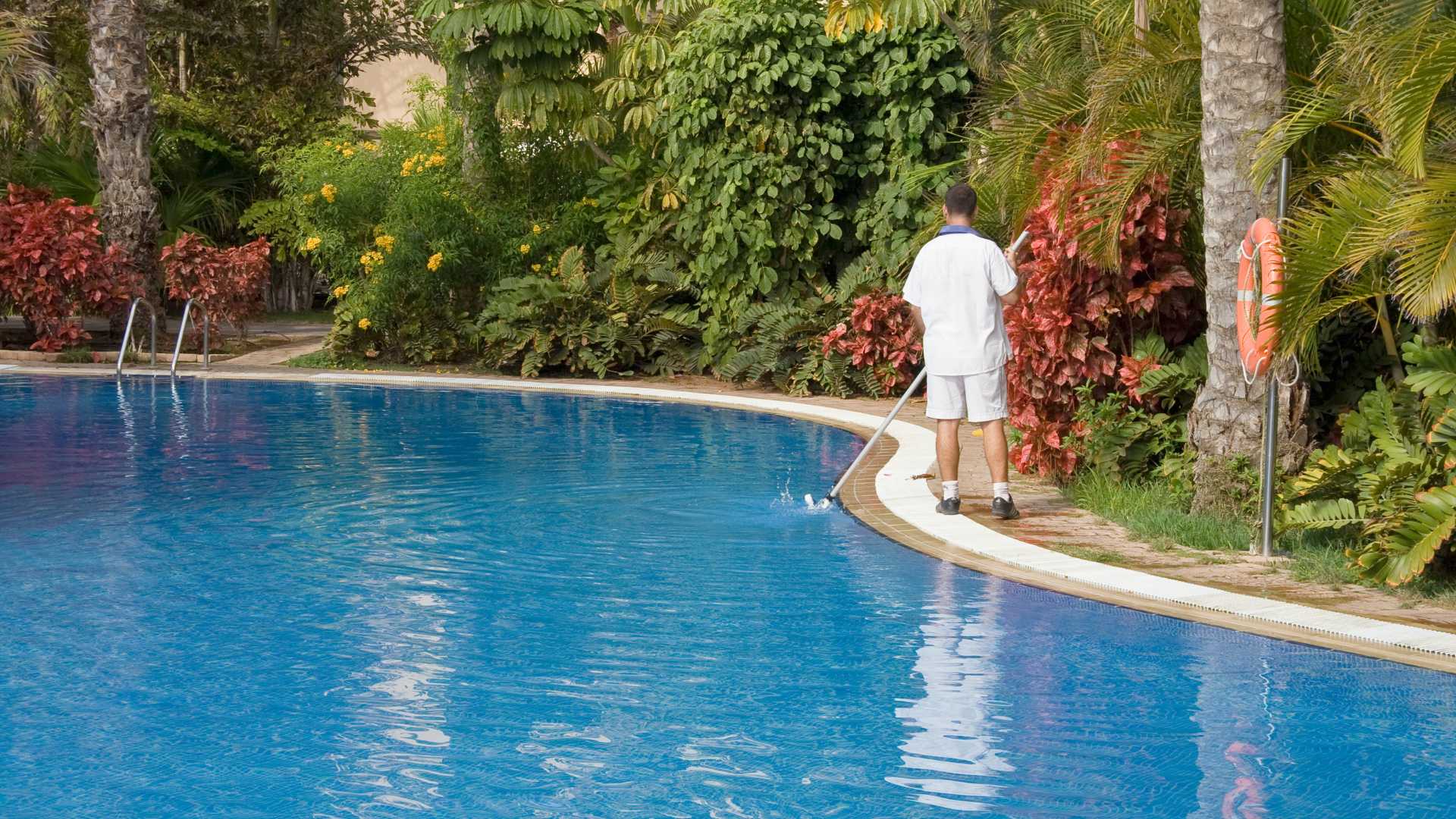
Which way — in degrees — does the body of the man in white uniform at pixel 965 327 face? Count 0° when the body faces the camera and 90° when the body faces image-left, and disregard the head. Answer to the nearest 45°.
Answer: approximately 180°

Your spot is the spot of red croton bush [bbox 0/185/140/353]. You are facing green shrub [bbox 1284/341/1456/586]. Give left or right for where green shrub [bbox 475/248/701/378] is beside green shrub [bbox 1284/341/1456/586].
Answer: left

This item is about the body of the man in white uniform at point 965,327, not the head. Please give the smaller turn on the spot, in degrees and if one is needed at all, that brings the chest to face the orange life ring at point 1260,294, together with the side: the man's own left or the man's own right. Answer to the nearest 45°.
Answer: approximately 135° to the man's own right

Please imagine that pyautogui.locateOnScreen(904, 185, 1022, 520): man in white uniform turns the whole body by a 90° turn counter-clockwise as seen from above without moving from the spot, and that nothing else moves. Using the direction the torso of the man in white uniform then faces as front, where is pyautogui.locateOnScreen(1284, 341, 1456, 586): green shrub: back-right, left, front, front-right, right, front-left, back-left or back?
back-left

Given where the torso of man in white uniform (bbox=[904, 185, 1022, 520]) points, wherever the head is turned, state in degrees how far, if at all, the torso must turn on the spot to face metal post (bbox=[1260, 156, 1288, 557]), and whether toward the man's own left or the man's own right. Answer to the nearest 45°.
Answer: approximately 135° to the man's own right

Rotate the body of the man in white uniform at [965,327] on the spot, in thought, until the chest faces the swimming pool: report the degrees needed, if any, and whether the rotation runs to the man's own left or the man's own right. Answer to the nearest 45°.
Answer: approximately 180°

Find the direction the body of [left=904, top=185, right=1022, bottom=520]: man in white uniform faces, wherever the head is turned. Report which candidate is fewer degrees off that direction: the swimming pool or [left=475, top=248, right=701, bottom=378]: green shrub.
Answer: the green shrub
